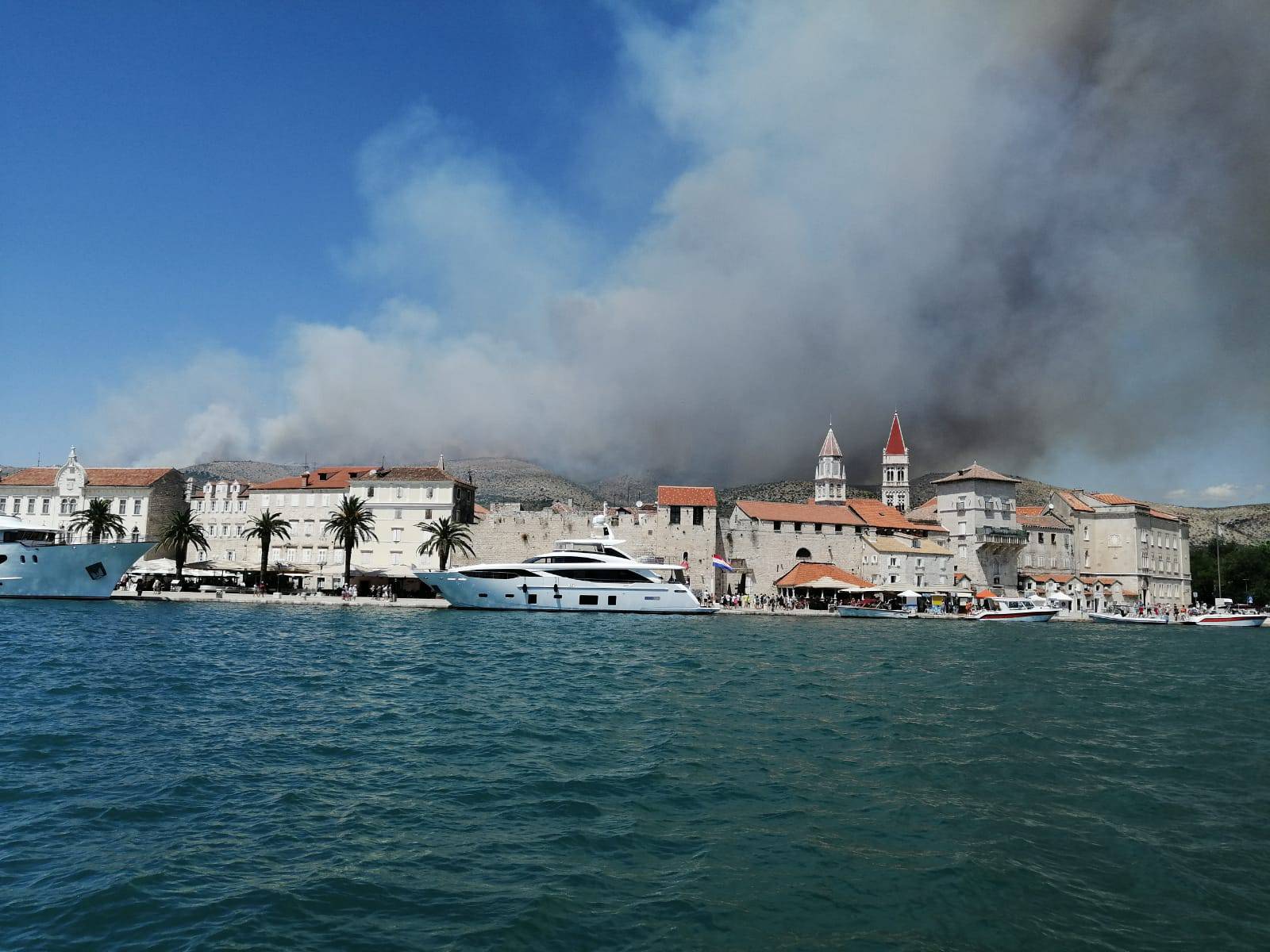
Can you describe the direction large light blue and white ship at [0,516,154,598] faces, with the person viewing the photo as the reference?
facing to the right of the viewer

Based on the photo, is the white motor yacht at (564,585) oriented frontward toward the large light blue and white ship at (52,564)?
yes

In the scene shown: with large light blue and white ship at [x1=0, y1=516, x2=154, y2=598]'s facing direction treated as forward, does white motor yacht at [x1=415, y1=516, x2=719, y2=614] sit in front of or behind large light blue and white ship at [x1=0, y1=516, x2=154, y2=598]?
in front

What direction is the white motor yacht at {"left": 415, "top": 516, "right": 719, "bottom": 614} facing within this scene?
to the viewer's left

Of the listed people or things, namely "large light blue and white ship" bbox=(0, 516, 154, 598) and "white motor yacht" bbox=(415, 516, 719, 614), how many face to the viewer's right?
1
